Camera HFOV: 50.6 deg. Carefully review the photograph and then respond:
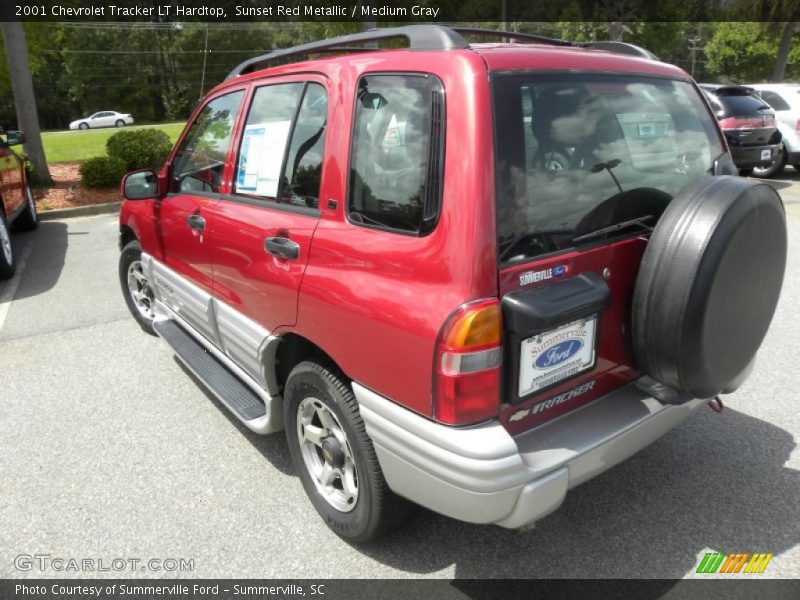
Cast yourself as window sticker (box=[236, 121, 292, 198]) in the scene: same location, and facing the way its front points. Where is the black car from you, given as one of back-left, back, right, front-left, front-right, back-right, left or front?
back

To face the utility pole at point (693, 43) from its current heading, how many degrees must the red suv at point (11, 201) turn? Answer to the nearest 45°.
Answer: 0° — it already faces it

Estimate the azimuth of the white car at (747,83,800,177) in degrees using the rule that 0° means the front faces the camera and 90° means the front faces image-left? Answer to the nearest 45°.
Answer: approximately 135°

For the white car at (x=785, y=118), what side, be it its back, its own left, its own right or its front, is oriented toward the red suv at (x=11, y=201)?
left

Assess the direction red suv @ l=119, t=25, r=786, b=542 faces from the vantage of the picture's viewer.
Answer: facing away from the viewer and to the left of the viewer

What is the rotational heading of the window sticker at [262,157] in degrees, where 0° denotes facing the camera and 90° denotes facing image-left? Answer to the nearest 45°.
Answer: approximately 45°

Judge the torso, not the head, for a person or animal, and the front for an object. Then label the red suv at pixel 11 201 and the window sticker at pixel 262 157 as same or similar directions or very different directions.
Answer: very different directions

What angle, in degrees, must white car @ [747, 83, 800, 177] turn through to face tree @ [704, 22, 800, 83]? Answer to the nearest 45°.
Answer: approximately 45° to its right

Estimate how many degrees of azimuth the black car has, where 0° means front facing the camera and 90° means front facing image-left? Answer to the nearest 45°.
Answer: approximately 135°

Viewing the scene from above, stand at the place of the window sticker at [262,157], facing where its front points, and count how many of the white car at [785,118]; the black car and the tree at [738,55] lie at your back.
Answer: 3

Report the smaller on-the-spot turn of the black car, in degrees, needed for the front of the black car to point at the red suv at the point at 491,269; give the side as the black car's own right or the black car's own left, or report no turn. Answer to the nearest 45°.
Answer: approximately 135° to the black car's own left
